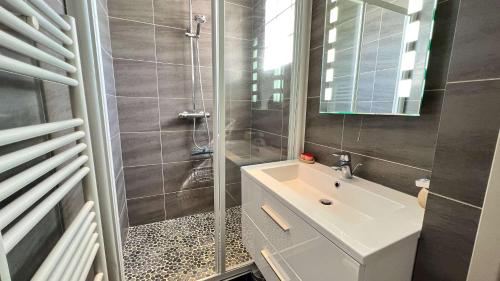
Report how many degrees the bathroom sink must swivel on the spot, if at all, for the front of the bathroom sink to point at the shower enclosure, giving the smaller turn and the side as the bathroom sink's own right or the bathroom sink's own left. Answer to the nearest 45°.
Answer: approximately 45° to the bathroom sink's own right

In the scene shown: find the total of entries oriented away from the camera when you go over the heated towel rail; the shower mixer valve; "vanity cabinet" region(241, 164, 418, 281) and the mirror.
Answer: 0

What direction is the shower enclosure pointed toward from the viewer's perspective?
toward the camera

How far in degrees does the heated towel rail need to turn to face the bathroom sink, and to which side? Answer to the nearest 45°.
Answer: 0° — it already faces it

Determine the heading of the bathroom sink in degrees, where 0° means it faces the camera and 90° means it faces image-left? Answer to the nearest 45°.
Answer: approximately 45°

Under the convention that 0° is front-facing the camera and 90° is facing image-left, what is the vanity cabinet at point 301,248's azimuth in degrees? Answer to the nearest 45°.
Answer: approximately 45°

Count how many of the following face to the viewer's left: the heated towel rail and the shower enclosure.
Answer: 0

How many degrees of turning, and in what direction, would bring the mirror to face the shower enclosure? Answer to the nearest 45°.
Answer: approximately 45° to its right

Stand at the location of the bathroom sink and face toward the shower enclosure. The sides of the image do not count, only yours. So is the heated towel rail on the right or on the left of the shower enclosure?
left

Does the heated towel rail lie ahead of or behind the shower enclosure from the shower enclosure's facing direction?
ahead

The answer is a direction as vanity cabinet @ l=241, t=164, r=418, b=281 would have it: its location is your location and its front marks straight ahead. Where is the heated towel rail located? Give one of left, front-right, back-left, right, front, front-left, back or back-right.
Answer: front

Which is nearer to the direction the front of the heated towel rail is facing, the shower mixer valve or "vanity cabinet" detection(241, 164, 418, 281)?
the vanity cabinet

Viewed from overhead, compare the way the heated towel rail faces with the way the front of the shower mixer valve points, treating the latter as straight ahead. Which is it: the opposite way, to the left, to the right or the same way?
to the left

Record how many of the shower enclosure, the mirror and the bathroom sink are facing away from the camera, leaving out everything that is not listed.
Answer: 0

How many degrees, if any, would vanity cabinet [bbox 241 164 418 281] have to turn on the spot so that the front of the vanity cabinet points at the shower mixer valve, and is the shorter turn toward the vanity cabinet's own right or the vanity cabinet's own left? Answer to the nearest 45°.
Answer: approximately 90° to the vanity cabinet's own right

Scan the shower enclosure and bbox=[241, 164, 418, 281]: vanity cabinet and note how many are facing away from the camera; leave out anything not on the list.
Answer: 0

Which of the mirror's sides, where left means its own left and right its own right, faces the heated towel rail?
front

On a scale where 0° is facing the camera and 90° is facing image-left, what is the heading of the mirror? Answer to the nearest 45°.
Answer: approximately 45°

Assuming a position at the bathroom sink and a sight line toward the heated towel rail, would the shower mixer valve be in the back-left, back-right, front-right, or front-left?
front-right
